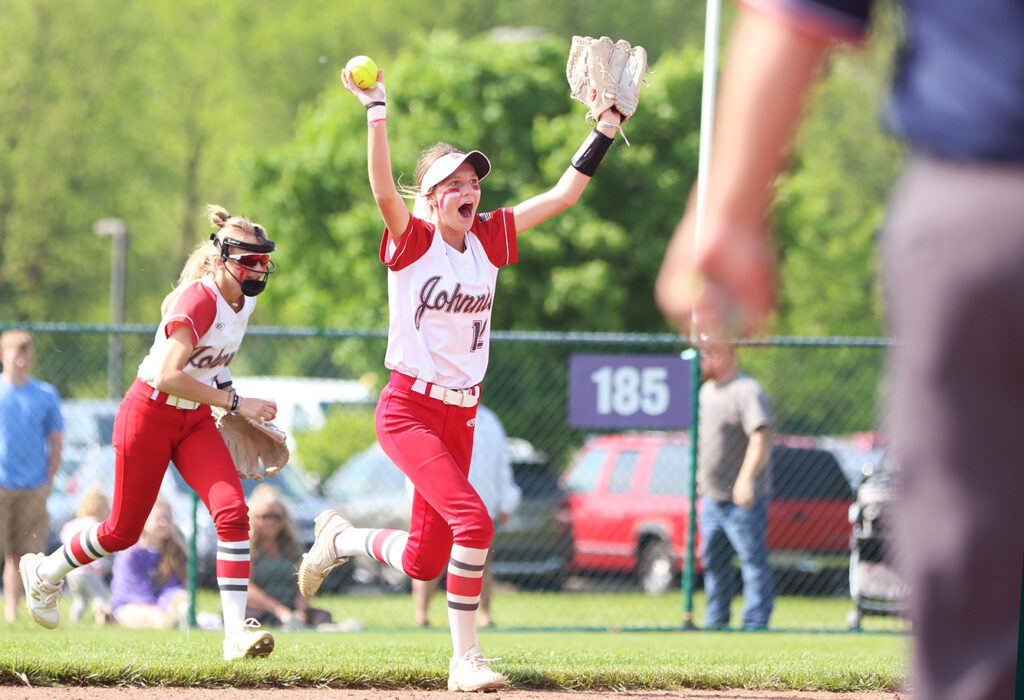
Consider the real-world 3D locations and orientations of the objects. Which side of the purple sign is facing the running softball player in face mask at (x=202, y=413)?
front

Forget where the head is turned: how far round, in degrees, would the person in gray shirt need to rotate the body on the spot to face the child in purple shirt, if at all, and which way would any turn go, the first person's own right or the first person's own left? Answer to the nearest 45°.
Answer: approximately 45° to the first person's own right

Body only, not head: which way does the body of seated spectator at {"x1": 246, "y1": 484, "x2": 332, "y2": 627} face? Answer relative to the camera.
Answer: toward the camera

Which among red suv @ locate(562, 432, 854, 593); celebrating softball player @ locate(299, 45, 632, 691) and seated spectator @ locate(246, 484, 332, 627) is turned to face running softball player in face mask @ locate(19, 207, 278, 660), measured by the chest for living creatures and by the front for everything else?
the seated spectator

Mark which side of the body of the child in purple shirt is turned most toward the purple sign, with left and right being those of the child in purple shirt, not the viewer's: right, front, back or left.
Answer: left

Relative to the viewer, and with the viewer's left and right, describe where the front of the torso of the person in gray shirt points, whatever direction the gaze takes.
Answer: facing the viewer and to the left of the viewer

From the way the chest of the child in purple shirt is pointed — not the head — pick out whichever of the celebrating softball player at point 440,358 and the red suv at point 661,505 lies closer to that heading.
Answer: the celebrating softball player

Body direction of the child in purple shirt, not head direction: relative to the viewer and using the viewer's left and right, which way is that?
facing the viewer

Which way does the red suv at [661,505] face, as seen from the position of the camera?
facing away from the viewer and to the left of the viewer

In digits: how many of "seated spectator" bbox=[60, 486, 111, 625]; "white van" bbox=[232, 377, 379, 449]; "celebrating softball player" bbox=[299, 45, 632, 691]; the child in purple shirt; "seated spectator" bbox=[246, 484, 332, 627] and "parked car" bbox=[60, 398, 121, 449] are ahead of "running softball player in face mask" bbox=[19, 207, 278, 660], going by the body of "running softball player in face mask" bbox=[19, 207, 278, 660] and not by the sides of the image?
1

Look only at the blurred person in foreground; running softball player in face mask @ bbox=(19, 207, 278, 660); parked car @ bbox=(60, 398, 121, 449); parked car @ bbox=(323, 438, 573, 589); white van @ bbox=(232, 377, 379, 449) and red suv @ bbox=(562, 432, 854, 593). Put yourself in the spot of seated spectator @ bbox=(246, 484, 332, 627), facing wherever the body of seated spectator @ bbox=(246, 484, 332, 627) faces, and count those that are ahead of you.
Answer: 2

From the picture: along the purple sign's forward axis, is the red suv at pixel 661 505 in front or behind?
behind

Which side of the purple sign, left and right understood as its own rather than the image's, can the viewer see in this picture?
front

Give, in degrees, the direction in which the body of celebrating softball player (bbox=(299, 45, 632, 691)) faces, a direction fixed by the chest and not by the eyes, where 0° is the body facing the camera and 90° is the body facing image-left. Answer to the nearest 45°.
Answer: approximately 315°

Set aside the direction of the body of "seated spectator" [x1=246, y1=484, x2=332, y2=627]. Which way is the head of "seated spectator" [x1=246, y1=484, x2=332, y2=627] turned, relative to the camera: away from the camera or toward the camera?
toward the camera

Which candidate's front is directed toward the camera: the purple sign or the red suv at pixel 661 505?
the purple sign
